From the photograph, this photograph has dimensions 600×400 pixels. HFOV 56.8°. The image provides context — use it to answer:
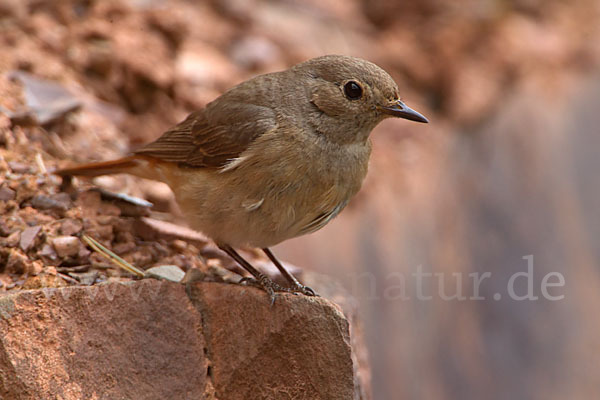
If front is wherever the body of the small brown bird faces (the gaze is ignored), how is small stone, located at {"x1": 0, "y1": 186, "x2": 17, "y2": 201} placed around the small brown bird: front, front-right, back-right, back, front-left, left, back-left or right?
back

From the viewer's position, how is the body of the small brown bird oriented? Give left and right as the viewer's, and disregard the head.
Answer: facing to the right of the viewer

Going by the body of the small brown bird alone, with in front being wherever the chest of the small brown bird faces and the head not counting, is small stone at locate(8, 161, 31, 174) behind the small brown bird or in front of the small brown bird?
behind

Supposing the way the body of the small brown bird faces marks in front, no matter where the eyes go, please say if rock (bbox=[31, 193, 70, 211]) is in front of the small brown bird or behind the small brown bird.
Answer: behind
